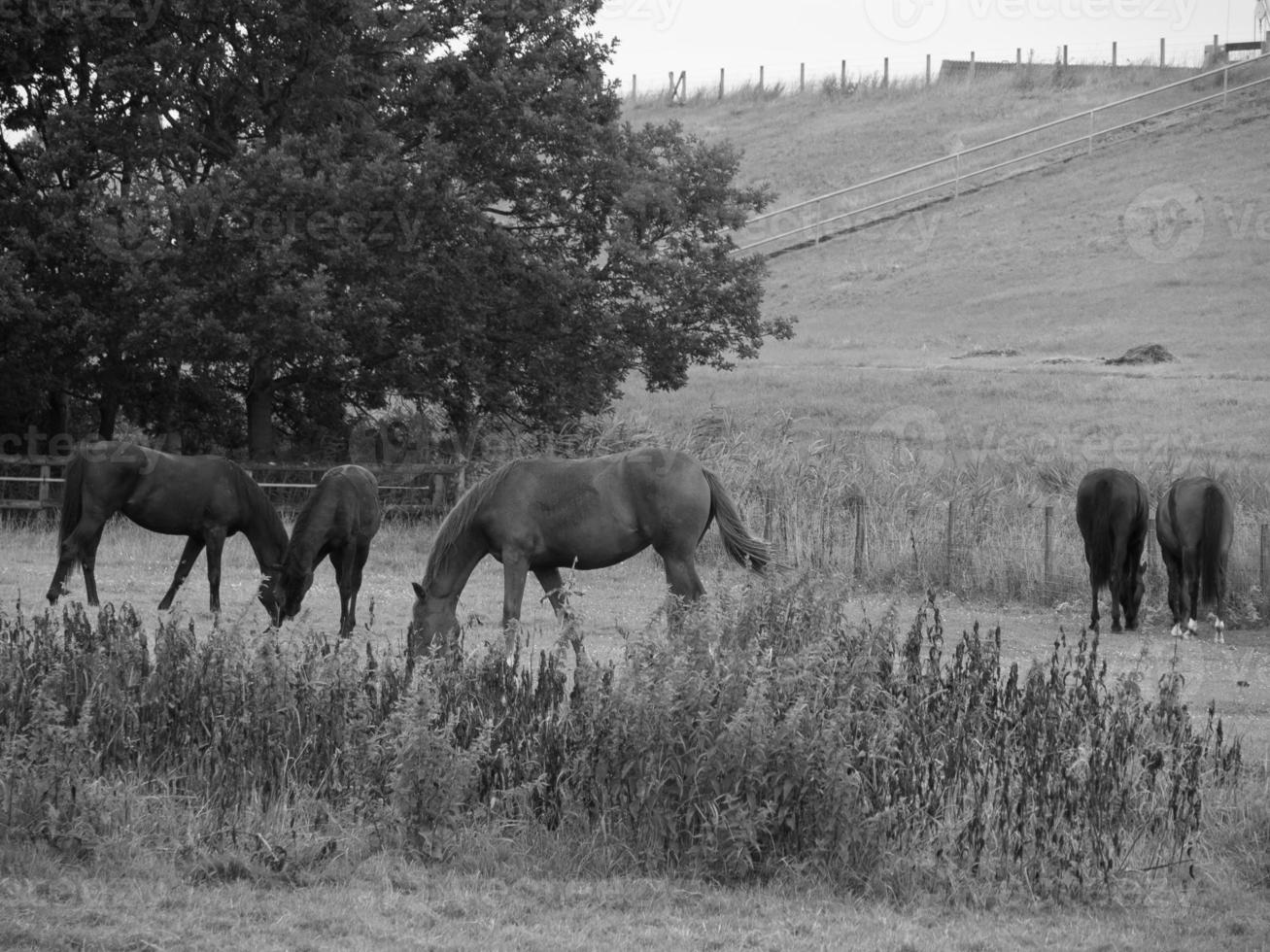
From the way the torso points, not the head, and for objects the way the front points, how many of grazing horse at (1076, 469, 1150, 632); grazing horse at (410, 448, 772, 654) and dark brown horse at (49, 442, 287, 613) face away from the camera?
1

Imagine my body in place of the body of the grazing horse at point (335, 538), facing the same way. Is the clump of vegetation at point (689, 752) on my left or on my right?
on my left

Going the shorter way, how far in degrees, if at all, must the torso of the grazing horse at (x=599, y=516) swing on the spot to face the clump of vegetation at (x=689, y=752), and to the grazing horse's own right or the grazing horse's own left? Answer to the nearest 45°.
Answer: approximately 90° to the grazing horse's own left

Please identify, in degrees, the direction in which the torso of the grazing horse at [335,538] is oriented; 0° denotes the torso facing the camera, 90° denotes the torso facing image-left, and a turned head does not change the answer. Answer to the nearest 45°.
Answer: approximately 45°

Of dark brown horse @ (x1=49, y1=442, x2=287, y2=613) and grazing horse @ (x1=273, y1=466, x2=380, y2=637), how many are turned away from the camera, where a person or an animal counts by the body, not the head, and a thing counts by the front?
0

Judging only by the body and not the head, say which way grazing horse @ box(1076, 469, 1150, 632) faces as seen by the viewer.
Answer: away from the camera

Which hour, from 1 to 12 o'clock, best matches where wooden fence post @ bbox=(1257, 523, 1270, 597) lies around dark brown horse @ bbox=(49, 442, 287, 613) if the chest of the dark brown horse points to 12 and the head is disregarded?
The wooden fence post is roughly at 12 o'clock from the dark brown horse.

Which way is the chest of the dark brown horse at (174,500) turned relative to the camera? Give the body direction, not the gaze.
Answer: to the viewer's right

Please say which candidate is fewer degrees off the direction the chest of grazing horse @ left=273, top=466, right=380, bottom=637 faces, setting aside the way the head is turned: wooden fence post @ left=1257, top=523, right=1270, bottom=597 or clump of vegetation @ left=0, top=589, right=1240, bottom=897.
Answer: the clump of vegetation

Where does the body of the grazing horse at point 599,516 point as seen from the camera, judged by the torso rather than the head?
to the viewer's left
